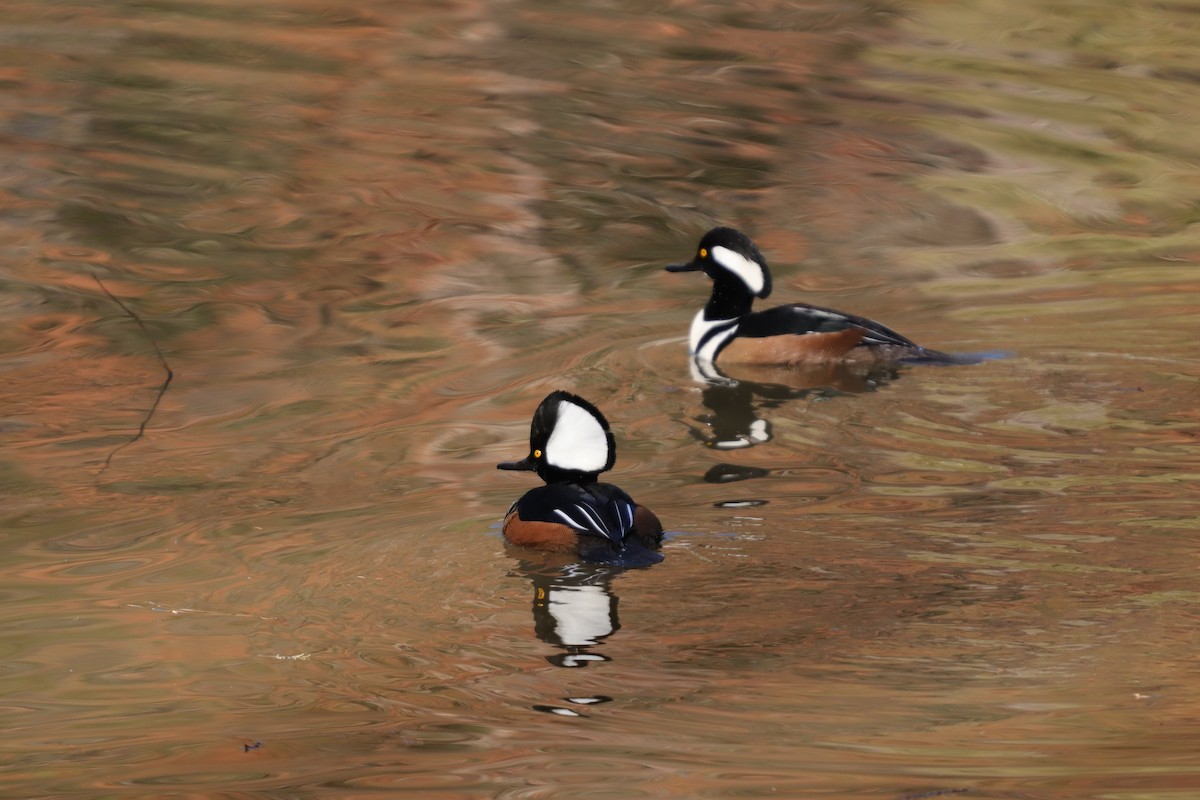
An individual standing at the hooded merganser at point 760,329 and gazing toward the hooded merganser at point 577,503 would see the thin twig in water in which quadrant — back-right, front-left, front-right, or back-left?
front-right

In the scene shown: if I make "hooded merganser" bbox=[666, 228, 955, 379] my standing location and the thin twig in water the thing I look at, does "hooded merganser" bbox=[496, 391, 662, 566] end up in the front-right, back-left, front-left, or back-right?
front-left

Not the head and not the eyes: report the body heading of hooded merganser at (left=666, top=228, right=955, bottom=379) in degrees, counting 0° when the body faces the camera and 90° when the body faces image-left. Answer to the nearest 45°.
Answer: approximately 90°

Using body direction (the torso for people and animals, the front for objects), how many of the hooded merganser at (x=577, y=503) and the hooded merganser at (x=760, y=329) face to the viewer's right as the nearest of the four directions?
0

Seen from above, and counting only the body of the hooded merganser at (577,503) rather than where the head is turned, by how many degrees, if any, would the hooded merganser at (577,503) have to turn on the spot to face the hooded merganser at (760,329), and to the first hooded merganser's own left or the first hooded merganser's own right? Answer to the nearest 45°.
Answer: approximately 45° to the first hooded merganser's own right

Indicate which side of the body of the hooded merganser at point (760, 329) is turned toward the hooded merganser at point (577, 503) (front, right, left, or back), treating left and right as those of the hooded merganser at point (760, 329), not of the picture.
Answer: left

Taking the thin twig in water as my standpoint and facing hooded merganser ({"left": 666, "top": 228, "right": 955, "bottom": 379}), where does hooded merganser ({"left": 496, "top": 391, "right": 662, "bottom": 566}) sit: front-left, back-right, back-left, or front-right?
front-right

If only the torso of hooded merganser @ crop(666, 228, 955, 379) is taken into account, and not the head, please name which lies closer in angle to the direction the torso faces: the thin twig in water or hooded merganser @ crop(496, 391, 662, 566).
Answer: the thin twig in water

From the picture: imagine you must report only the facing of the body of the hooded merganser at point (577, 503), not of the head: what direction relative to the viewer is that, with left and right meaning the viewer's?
facing away from the viewer and to the left of the viewer

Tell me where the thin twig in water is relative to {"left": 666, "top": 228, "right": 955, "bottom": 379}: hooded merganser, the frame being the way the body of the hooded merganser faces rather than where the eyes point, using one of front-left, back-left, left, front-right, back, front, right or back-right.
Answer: front

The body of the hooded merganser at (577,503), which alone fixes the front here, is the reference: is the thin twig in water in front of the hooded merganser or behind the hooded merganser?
in front
